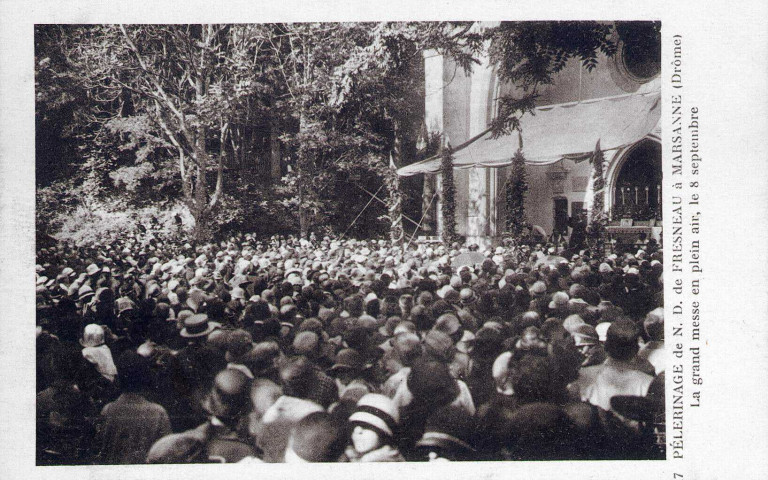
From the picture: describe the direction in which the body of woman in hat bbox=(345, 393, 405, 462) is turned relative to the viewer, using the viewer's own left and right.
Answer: facing the viewer and to the left of the viewer

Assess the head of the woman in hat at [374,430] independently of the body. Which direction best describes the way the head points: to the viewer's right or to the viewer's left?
to the viewer's left

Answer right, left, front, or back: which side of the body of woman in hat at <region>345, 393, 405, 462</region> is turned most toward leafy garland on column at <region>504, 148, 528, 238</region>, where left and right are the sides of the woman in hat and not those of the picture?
back
